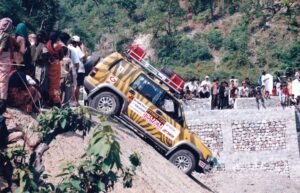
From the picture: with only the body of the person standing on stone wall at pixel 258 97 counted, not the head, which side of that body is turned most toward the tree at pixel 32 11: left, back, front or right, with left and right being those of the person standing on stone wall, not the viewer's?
right

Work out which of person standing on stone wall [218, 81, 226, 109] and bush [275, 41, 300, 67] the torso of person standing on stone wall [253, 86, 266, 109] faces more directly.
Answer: the person standing on stone wall

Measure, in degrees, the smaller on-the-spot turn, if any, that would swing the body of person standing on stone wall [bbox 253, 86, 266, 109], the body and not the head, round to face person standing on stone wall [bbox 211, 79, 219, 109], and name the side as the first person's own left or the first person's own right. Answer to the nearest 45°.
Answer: approximately 45° to the first person's own right

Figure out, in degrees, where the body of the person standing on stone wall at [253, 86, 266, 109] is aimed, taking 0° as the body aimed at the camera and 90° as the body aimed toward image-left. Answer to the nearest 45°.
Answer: approximately 0°

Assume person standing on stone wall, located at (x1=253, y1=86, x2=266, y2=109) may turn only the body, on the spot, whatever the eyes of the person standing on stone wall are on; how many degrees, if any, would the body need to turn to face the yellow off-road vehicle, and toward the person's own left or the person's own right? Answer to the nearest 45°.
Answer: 0° — they already face it

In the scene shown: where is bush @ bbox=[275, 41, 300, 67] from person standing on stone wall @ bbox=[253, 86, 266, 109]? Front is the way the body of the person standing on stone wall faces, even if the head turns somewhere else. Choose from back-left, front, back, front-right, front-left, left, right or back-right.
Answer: back

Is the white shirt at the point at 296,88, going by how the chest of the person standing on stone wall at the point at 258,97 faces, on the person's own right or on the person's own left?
on the person's own left

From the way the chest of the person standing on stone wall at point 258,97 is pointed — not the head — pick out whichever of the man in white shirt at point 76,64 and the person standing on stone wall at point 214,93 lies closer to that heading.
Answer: the man in white shirt

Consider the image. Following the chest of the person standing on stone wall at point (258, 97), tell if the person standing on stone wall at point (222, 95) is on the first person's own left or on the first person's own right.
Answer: on the first person's own right
